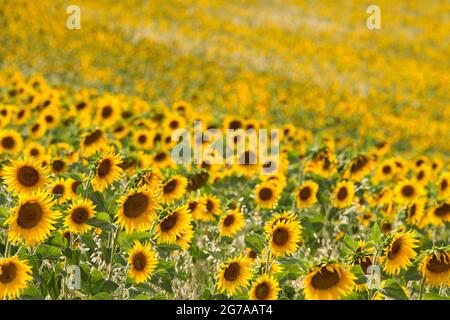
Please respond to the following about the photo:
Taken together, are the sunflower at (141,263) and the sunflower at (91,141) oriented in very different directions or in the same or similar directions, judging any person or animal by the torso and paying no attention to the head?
same or similar directions

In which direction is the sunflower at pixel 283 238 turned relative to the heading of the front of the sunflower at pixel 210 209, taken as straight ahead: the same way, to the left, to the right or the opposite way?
the same way

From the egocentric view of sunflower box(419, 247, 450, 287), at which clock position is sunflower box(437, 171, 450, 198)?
sunflower box(437, 171, 450, 198) is roughly at 6 o'clock from sunflower box(419, 247, 450, 287).

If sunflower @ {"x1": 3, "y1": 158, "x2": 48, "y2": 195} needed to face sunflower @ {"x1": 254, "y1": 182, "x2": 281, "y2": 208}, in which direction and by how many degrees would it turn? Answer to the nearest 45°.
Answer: approximately 135° to its left

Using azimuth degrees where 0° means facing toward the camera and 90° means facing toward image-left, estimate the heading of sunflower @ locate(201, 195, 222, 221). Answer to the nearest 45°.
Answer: approximately 45°

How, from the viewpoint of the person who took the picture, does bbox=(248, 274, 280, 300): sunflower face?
facing the viewer

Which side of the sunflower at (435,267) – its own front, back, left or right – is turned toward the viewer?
front

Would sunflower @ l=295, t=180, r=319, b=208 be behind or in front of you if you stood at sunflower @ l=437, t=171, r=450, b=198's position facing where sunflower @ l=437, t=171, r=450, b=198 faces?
in front

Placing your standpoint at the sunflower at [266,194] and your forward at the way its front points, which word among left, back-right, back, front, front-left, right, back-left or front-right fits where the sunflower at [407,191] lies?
back-left

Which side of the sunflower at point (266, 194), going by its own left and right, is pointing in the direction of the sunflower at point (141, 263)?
front

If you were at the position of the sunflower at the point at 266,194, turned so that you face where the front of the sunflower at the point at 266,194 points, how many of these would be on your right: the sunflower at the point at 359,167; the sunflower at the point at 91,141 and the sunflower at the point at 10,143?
2

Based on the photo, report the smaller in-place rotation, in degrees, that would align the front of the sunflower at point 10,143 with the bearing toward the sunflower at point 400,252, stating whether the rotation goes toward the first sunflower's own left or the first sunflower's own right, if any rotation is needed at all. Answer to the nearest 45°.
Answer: approximately 45° to the first sunflower's own left

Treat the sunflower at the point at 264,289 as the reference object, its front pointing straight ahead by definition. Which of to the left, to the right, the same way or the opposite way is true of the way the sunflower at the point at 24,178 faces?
the same way

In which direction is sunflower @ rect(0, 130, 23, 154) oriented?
toward the camera

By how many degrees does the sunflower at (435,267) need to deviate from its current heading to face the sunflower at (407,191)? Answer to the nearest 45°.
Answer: approximately 180°

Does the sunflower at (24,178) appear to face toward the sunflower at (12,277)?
yes
